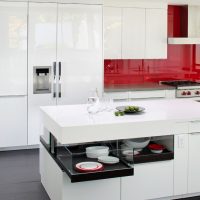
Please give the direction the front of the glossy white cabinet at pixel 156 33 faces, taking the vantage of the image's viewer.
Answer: facing the viewer

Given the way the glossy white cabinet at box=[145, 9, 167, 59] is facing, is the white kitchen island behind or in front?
in front

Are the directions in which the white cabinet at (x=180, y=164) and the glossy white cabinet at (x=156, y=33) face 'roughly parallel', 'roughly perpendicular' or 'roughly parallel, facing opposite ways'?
roughly parallel

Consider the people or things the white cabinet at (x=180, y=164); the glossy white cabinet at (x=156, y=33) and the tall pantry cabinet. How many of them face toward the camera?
3

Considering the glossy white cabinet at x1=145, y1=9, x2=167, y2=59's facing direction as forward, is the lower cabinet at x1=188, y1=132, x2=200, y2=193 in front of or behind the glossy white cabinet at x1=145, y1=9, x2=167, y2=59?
in front

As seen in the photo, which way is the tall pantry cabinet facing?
toward the camera

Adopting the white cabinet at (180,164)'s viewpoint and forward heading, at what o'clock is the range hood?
The range hood is roughly at 6 o'clock from the white cabinet.

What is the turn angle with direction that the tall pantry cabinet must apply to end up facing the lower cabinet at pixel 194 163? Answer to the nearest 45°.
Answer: approximately 45° to its left
